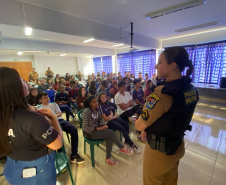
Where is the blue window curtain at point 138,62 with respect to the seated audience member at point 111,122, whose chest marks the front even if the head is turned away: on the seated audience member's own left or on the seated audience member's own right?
on the seated audience member's own left

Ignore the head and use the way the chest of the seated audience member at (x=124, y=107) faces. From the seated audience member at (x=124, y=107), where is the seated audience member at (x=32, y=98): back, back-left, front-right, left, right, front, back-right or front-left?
back-right

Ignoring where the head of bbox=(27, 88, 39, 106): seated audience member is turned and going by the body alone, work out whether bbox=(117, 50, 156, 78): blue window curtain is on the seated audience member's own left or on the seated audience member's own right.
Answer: on the seated audience member's own left

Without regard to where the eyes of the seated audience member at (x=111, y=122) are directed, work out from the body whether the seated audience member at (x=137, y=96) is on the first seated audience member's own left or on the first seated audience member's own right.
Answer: on the first seated audience member's own left

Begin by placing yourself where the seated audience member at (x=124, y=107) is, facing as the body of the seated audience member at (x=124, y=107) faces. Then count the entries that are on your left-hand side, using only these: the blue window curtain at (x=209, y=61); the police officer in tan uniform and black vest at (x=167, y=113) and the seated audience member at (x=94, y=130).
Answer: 1

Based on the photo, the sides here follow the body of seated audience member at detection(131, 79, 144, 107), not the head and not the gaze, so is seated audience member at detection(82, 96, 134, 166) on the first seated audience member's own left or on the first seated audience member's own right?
on the first seated audience member's own right

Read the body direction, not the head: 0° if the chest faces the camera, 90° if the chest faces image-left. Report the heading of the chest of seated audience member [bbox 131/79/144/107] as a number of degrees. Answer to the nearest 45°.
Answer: approximately 315°

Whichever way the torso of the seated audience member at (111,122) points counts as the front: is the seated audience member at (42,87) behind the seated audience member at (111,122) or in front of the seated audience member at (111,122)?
behind

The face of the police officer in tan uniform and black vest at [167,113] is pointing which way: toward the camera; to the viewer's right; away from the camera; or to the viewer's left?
to the viewer's left

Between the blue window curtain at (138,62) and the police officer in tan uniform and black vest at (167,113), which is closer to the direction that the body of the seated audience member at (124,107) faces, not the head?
the police officer in tan uniform and black vest

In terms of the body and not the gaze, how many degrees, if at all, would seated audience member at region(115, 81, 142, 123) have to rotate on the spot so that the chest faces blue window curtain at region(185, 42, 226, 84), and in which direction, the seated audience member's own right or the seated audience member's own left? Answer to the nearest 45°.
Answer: approximately 90° to the seated audience member's own left
